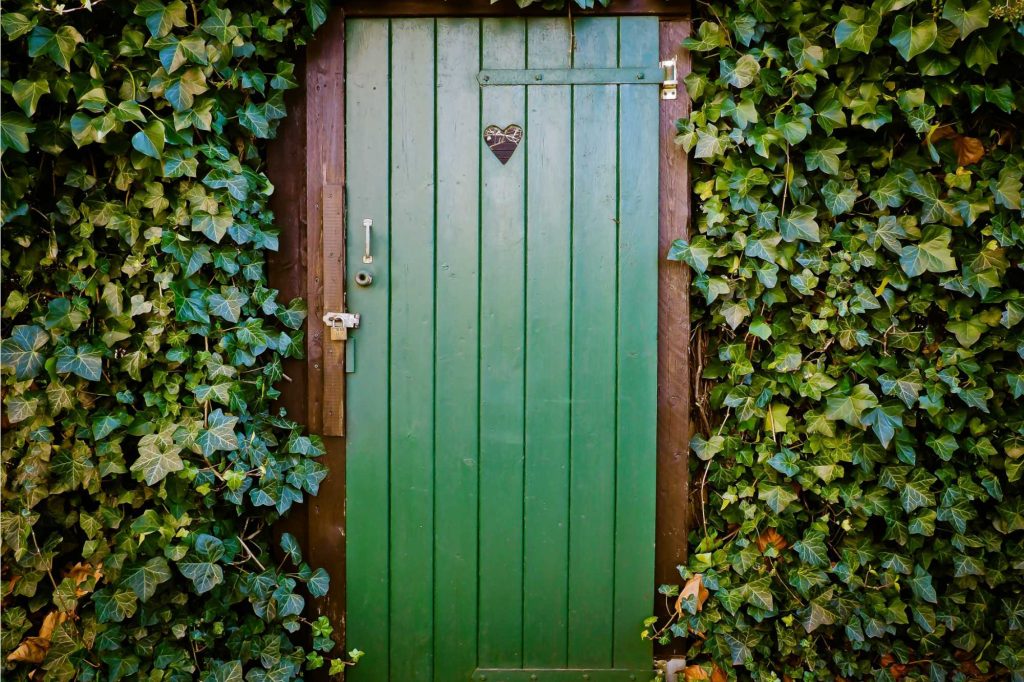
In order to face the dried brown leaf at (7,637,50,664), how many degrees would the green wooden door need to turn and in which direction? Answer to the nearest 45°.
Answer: approximately 90° to its right

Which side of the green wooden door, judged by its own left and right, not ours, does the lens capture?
front

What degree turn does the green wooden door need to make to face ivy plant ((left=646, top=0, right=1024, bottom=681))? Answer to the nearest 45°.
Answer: approximately 90° to its left

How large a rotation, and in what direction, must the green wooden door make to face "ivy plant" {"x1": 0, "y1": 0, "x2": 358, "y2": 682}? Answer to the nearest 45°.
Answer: approximately 90° to its right
